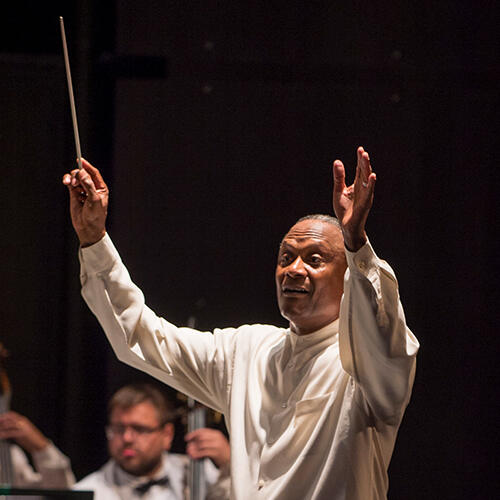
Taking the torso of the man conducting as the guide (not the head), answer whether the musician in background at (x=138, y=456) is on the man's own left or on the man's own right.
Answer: on the man's own right

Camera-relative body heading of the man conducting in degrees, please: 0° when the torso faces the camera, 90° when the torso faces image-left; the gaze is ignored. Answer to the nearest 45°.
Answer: approximately 45°

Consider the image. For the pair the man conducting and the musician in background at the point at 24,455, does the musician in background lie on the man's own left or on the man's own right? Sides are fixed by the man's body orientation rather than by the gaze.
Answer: on the man's own right
